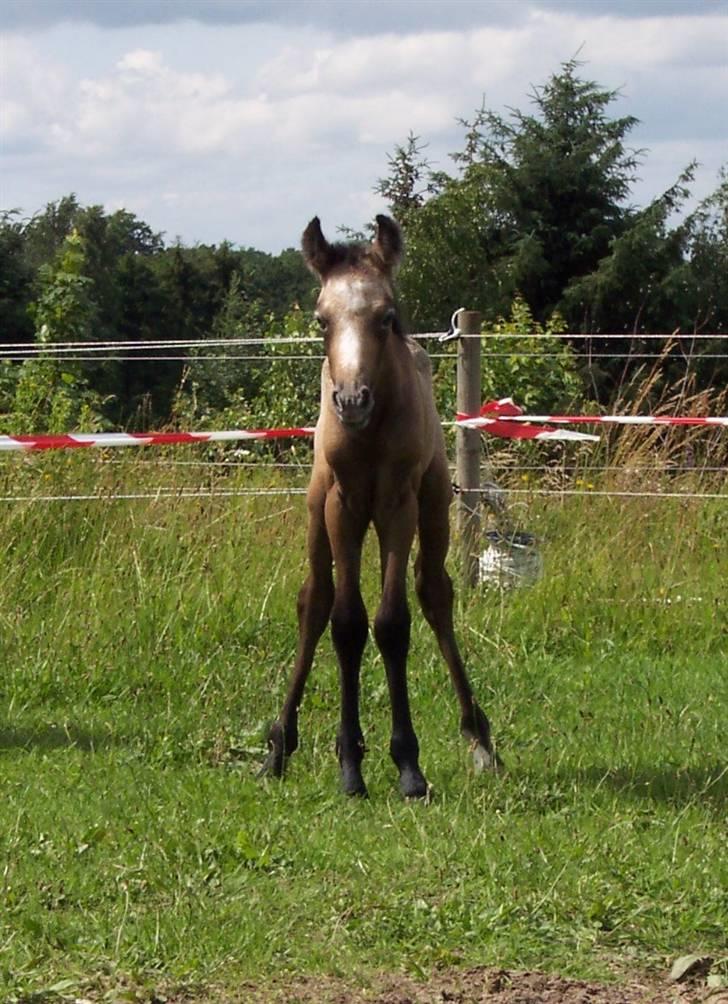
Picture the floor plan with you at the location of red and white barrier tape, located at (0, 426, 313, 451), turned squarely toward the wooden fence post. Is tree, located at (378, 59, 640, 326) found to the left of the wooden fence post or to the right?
left

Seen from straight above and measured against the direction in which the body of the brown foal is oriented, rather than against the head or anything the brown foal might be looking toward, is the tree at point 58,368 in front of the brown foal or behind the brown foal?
behind

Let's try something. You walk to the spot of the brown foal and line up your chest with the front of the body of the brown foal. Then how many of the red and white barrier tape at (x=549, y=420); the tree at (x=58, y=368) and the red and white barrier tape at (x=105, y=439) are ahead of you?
0

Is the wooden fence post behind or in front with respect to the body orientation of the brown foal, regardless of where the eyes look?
behind

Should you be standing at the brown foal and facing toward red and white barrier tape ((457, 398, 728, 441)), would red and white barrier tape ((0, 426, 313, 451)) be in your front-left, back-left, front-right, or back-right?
front-left

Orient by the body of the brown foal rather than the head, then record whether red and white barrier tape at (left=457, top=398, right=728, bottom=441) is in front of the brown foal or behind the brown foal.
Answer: behind

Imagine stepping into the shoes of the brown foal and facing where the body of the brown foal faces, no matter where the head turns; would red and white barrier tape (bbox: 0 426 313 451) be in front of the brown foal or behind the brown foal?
behind

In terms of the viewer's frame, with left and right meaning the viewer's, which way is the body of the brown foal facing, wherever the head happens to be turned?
facing the viewer

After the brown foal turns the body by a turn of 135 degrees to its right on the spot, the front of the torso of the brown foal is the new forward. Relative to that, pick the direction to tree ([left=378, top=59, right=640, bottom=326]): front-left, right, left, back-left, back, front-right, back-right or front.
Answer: front-right
